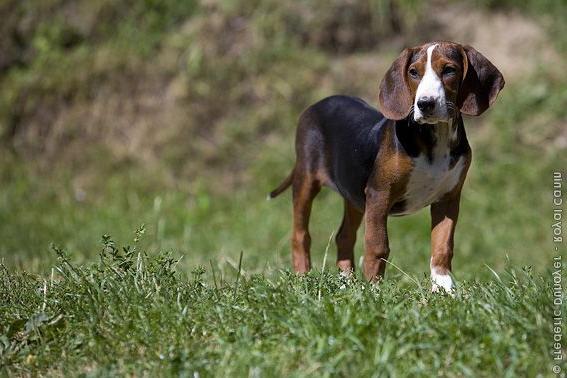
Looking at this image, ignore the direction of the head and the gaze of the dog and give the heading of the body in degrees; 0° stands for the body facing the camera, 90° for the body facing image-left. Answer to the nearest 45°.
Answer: approximately 315°
